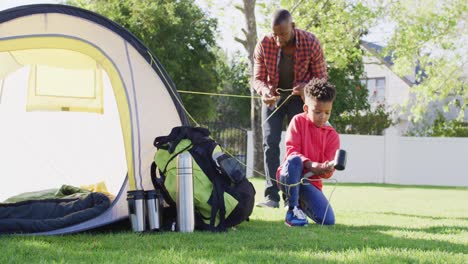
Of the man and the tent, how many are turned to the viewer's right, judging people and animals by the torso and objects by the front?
0

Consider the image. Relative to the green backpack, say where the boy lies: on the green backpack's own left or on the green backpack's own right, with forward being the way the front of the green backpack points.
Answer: on the green backpack's own left

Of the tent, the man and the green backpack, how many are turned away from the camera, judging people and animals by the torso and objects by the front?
0

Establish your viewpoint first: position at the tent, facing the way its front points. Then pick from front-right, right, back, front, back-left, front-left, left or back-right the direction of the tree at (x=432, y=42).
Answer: back-left

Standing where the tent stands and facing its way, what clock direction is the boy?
The boy is roughly at 10 o'clock from the tent.

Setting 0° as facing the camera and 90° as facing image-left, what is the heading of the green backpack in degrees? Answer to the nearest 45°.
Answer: approximately 315°

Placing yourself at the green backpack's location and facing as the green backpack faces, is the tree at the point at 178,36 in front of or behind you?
behind

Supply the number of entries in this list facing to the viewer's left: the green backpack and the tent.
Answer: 0

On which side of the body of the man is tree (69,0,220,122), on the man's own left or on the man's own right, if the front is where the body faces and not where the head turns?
on the man's own right

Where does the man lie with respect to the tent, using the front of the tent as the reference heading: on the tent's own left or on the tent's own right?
on the tent's own left

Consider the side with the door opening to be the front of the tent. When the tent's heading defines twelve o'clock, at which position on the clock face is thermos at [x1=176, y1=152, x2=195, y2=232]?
The thermos is roughly at 11 o'clock from the tent.

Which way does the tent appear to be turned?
toward the camera

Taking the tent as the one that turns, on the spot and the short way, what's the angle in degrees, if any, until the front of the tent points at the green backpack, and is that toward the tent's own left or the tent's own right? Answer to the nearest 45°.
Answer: approximately 45° to the tent's own left
